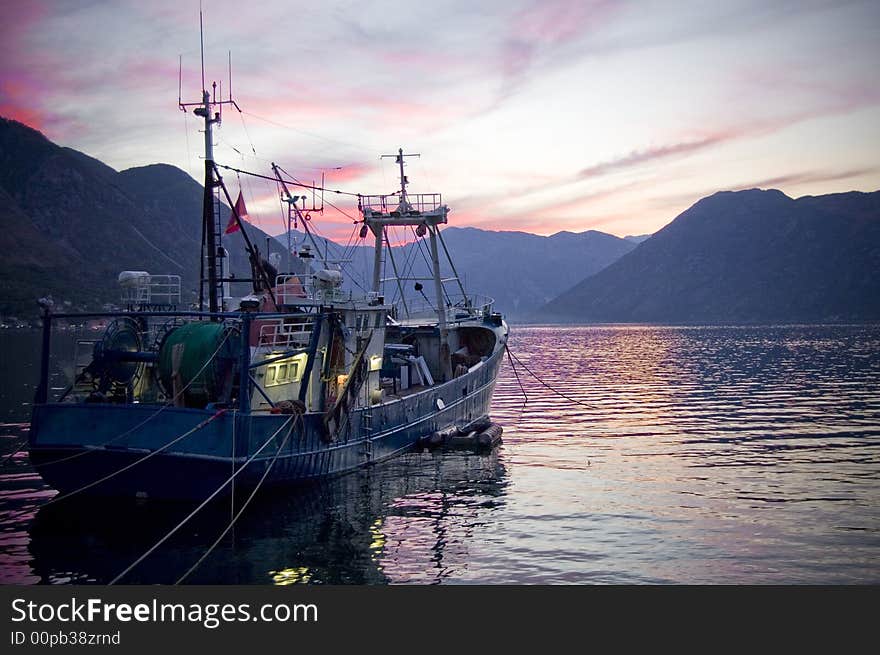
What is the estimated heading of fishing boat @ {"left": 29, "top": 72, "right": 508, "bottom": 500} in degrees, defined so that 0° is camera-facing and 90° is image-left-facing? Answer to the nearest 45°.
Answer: approximately 225°
